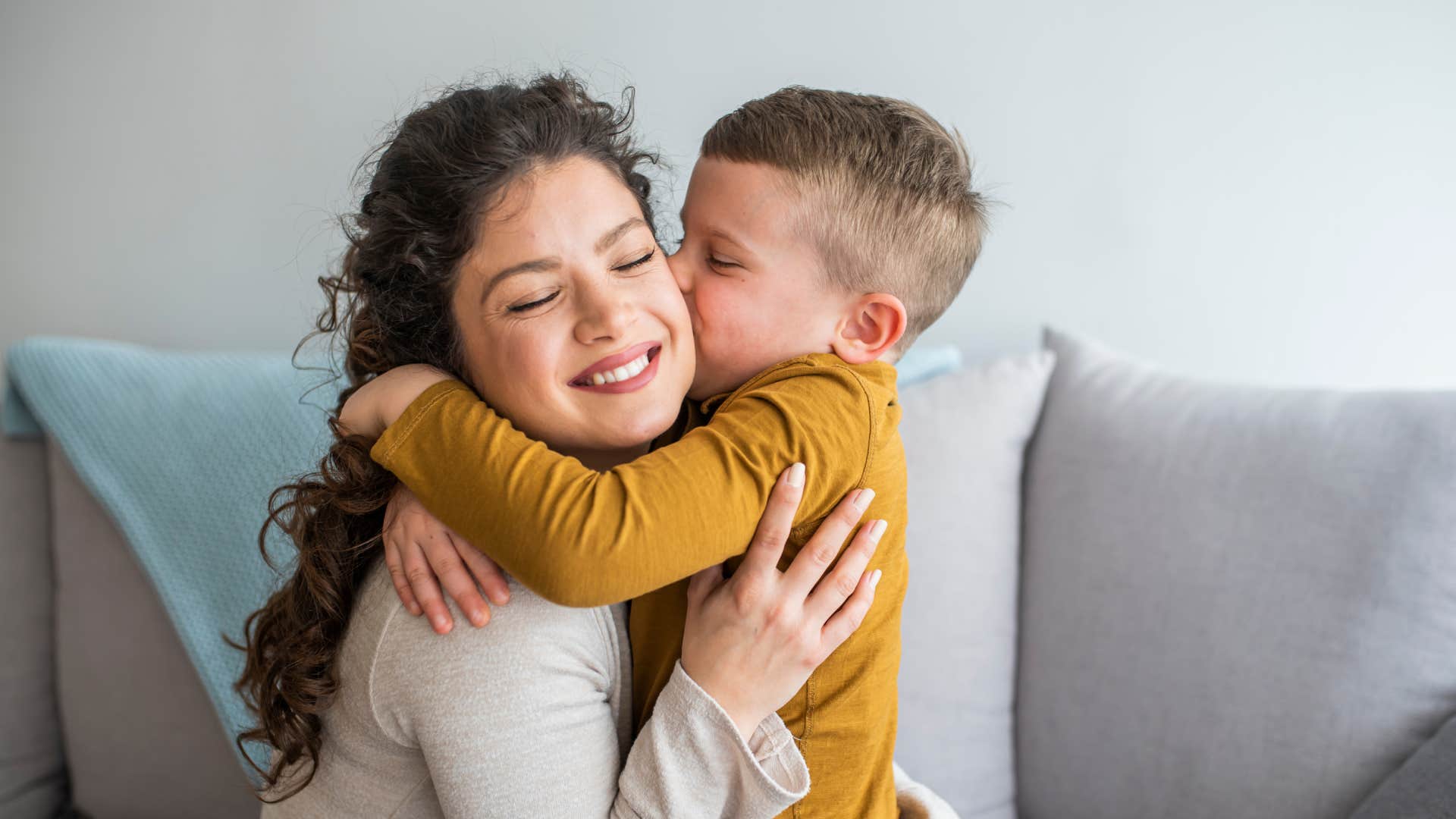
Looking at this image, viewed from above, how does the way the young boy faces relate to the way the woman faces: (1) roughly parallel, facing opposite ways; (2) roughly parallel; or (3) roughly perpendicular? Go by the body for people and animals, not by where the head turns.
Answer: roughly parallel, facing opposite ways

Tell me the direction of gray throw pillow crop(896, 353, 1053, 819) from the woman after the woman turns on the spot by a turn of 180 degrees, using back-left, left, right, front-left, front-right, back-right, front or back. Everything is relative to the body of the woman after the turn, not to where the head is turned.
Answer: back-right

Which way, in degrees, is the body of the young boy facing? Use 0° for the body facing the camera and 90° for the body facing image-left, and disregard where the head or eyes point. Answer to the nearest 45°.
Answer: approximately 90°

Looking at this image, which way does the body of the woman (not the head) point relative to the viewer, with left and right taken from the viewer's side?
facing to the right of the viewer

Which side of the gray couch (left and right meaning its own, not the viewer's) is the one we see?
front

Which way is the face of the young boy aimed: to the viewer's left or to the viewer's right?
to the viewer's left

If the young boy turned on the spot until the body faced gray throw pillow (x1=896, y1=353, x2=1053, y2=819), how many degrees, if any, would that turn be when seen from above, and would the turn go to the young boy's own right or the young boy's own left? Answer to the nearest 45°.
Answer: approximately 135° to the young boy's own right
